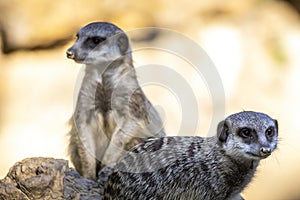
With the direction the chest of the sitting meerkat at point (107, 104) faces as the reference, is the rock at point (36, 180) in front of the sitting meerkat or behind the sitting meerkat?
in front

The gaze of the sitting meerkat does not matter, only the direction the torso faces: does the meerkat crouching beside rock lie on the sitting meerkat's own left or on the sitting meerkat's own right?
on the sitting meerkat's own left

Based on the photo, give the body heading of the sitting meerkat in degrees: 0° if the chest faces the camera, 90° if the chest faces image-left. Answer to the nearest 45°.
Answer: approximately 45°

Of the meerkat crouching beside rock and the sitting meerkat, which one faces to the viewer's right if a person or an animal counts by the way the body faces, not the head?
the meerkat crouching beside rock

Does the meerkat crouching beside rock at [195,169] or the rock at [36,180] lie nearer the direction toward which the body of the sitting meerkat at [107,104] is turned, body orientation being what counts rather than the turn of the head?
the rock

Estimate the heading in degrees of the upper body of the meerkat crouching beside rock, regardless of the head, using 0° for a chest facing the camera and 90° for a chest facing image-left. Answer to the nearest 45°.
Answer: approximately 270°

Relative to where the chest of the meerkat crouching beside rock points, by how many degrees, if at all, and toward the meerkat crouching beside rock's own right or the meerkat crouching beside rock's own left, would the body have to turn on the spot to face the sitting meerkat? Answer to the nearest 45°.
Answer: approximately 135° to the meerkat crouching beside rock's own left

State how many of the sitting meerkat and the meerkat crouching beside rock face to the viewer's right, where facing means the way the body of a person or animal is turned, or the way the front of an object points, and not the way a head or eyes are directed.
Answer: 1

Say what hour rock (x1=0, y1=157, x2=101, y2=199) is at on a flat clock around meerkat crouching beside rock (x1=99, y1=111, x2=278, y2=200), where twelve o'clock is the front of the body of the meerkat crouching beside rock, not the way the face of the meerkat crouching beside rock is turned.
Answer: The rock is roughly at 6 o'clock from the meerkat crouching beside rock.
